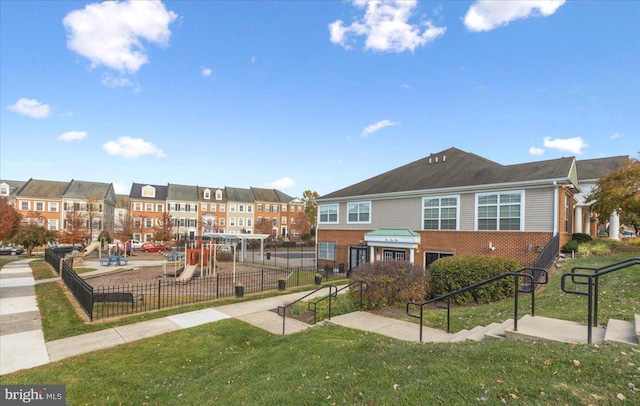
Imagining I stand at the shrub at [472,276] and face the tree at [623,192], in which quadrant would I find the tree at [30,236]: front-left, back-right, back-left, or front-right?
back-left

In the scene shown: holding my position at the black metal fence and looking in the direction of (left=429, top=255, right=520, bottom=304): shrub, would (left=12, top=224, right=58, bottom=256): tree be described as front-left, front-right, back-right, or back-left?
back-left
